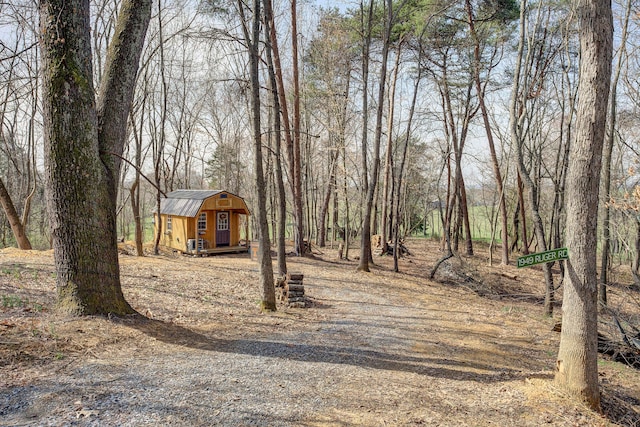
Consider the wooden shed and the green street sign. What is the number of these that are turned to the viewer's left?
0

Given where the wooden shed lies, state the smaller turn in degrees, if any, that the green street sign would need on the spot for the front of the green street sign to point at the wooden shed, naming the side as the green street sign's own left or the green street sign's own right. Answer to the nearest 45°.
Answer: approximately 135° to the green street sign's own right

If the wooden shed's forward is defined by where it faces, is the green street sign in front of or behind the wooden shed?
in front

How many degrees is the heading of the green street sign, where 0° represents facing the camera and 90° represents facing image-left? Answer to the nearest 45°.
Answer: approximately 0°
